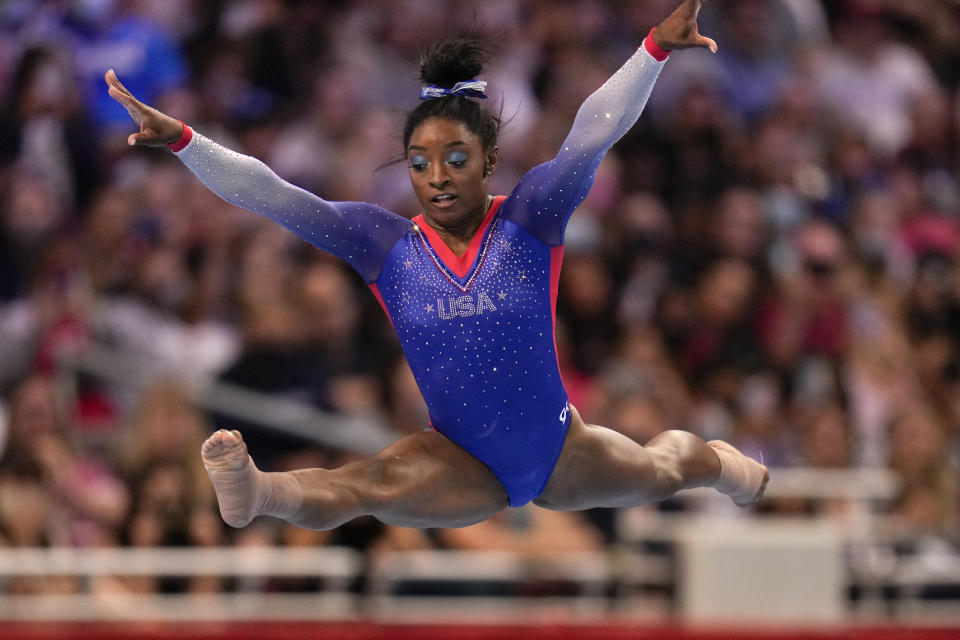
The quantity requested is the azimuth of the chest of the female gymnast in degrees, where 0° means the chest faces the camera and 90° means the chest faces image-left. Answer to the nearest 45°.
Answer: approximately 0°
